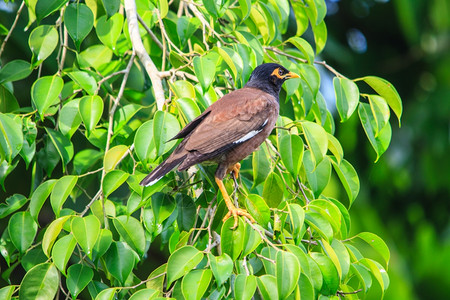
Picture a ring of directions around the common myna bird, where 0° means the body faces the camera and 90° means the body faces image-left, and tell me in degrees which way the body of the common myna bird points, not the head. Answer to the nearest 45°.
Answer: approximately 270°
